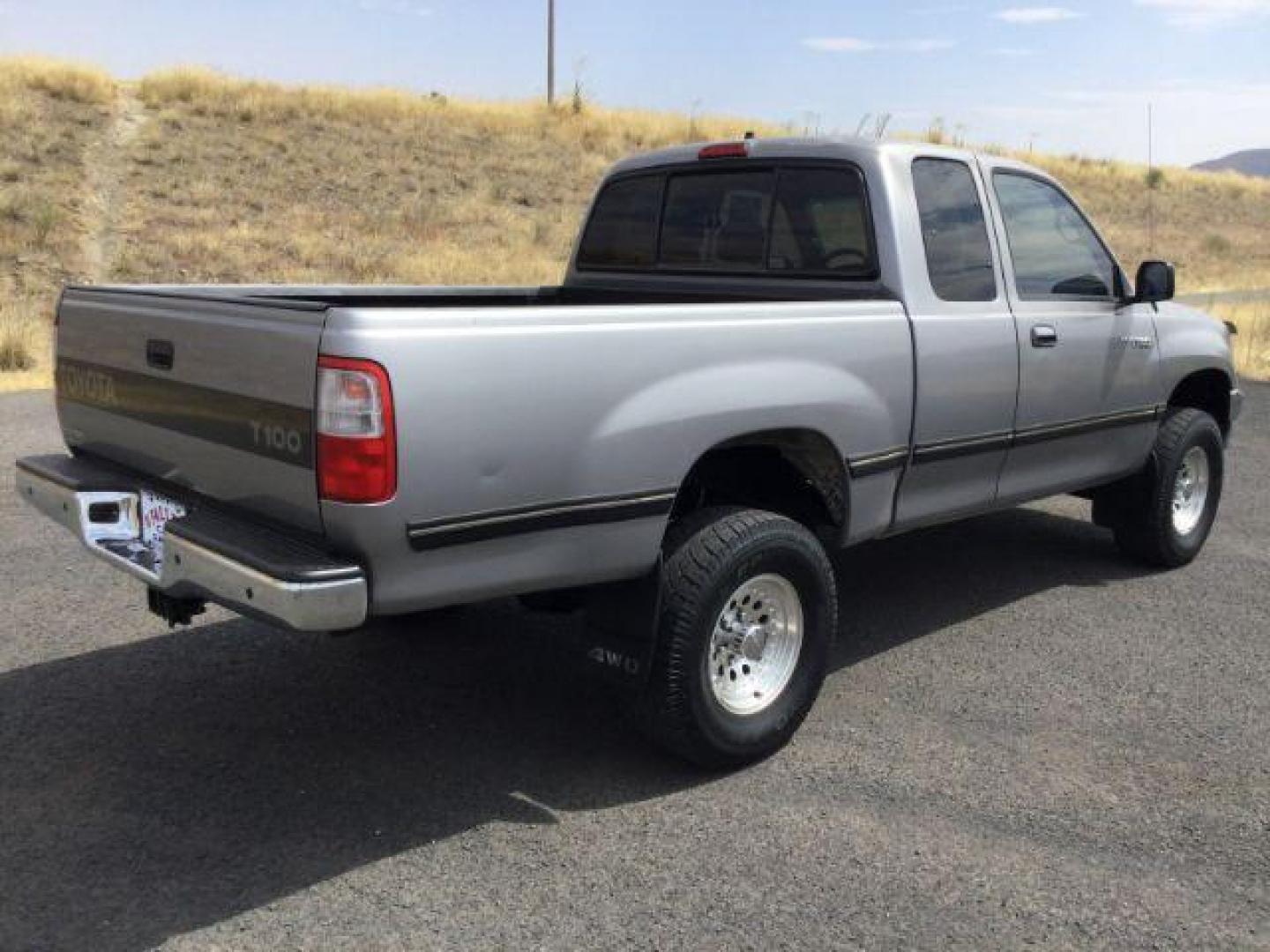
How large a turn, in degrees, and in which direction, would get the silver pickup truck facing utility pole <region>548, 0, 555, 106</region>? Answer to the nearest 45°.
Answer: approximately 45° to its left

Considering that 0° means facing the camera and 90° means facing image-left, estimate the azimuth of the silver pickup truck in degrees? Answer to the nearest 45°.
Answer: approximately 225°
